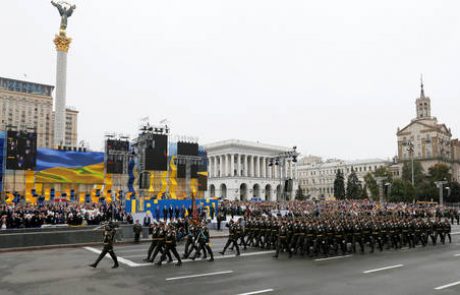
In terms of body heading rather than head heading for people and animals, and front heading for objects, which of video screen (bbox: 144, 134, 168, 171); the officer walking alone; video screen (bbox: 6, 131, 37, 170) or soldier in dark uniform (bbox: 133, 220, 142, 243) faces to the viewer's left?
the officer walking alone

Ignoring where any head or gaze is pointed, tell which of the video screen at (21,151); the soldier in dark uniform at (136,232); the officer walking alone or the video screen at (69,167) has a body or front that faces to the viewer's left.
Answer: the officer walking alone

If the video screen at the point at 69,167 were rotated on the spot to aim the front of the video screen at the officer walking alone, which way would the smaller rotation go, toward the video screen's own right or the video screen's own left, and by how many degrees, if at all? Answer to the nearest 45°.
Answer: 0° — it already faces them

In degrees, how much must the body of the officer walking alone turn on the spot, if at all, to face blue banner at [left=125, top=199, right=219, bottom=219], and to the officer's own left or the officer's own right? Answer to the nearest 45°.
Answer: approximately 90° to the officer's own right

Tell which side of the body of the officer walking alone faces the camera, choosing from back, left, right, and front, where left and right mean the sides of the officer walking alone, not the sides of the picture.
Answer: left

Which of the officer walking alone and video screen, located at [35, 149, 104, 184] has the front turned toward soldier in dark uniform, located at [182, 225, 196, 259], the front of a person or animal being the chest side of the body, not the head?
the video screen

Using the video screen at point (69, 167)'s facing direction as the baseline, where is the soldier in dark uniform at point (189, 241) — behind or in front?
in front

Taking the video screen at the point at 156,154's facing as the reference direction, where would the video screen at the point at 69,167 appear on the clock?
the video screen at the point at 69,167 is roughly at 4 o'clock from the video screen at the point at 156,154.

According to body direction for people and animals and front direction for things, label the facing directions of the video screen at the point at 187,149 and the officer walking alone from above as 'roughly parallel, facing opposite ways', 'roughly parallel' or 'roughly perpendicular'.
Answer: roughly perpendicular

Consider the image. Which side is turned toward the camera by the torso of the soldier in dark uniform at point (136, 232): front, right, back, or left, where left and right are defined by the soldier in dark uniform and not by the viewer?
front

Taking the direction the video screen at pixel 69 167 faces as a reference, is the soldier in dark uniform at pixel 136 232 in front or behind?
in front

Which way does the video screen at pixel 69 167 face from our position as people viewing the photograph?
facing the viewer

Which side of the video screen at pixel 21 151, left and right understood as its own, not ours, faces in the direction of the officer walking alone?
front
